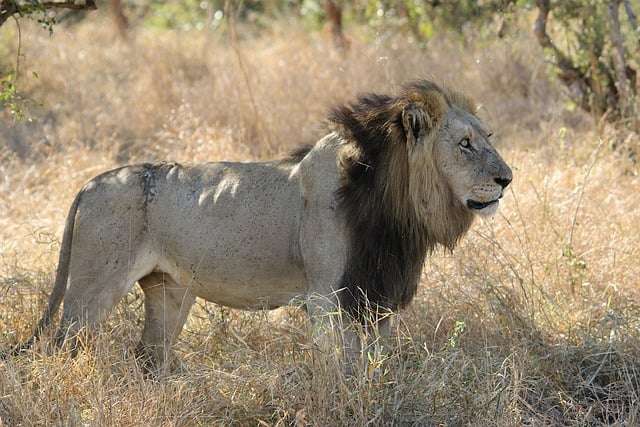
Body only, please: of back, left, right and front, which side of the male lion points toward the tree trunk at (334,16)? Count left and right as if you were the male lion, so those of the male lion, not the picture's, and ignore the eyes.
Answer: left

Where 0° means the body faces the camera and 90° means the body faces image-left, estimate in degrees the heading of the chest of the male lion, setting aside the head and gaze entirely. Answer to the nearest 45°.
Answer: approximately 270°

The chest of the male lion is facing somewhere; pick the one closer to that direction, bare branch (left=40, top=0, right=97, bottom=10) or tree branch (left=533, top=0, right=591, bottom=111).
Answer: the tree branch

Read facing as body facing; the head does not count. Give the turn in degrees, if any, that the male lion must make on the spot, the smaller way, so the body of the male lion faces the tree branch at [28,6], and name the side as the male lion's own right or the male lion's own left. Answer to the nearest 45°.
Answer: approximately 135° to the male lion's own left

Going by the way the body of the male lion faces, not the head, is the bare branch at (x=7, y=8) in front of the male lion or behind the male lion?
behind

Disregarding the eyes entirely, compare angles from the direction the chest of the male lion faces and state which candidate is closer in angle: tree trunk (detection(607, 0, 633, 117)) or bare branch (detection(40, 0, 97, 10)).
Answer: the tree trunk

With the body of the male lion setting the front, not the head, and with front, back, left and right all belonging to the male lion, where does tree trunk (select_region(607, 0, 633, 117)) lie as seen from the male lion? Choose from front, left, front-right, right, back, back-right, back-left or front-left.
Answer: front-left
